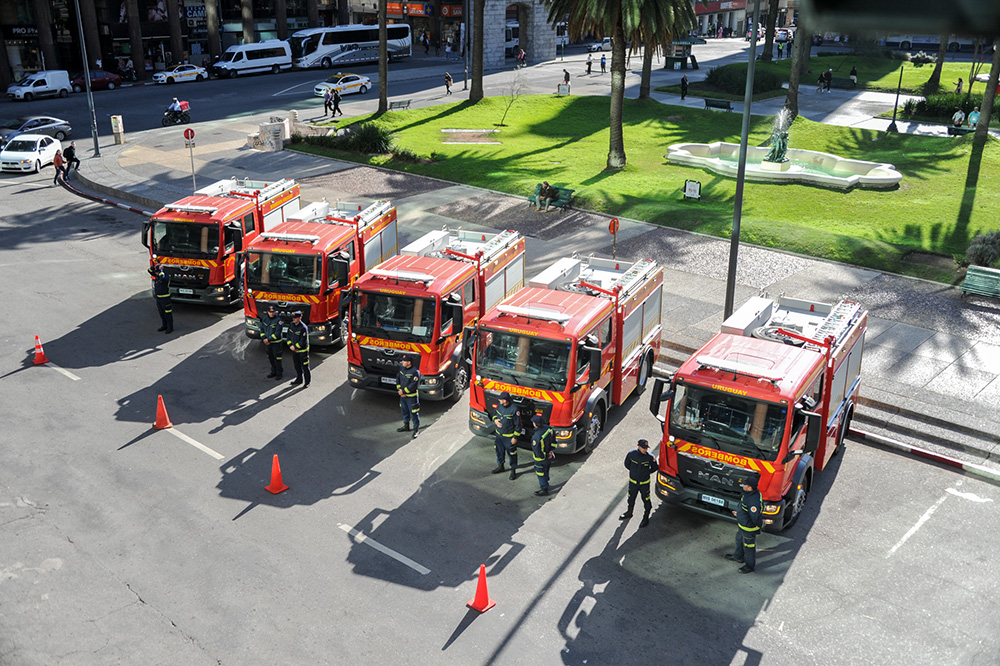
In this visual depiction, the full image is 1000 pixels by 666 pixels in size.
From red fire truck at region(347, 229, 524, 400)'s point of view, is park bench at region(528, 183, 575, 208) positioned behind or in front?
behind

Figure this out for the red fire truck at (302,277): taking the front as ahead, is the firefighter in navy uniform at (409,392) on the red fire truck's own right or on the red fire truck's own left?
on the red fire truck's own left

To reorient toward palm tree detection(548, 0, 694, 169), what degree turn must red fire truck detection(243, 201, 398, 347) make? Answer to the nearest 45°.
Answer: approximately 180°

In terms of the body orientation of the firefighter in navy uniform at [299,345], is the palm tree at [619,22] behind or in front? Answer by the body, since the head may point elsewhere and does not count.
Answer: behind

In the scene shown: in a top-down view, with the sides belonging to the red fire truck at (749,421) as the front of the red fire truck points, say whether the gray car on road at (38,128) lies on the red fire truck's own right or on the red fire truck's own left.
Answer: on the red fire truck's own right

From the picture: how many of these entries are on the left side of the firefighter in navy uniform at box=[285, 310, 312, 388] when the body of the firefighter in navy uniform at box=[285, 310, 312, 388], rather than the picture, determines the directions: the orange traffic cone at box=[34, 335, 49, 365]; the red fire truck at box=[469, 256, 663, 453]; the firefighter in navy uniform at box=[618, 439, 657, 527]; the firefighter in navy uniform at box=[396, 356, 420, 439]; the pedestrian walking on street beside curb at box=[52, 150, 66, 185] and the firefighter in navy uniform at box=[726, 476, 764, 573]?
4

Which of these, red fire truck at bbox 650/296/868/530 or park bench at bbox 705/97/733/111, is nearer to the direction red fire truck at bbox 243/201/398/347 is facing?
the red fire truck

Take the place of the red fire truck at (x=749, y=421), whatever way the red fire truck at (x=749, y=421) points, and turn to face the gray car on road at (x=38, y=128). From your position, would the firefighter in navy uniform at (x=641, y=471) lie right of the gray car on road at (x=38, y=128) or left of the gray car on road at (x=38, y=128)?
left

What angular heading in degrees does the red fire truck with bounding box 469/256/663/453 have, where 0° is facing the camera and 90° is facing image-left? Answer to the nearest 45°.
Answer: approximately 45°
